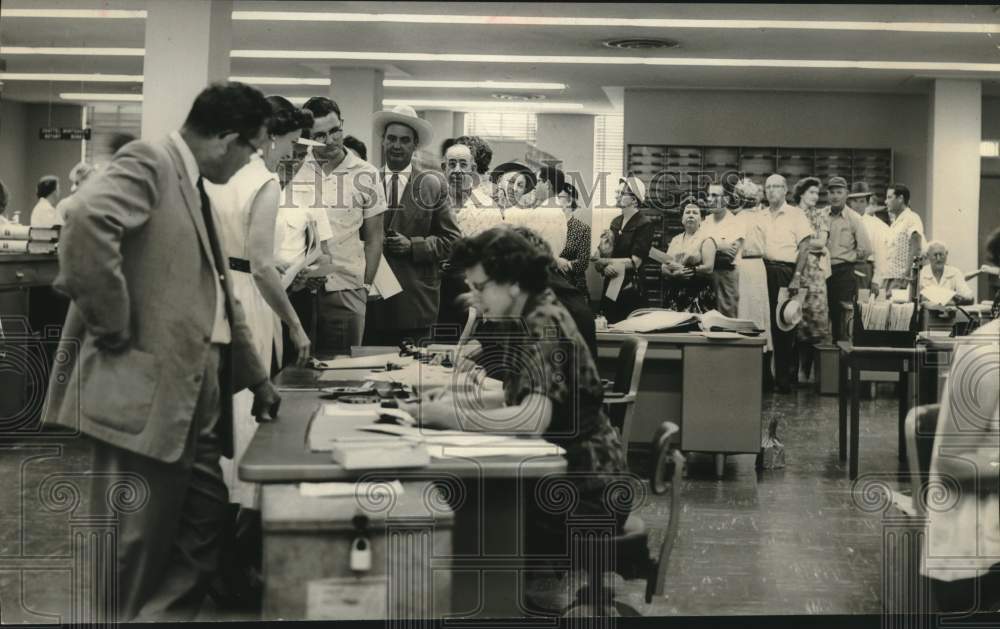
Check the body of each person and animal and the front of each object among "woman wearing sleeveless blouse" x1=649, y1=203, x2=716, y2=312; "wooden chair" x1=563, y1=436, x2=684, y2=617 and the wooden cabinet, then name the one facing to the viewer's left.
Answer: the wooden chair

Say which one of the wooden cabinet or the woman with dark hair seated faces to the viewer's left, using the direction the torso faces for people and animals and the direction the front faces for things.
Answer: the woman with dark hair seated

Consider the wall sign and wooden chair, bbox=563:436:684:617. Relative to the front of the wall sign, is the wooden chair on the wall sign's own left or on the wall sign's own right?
on the wall sign's own left

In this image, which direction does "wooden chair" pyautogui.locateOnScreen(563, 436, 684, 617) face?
to the viewer's left

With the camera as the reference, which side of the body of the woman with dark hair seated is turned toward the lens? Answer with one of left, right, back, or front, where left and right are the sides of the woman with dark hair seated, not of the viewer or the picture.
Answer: left

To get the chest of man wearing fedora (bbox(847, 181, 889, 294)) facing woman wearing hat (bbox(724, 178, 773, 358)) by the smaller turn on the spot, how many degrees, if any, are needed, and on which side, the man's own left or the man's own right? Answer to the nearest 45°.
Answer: approximately 90° to the man's own right

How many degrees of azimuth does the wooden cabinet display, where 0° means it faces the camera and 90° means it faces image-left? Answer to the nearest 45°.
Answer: approximately 0°

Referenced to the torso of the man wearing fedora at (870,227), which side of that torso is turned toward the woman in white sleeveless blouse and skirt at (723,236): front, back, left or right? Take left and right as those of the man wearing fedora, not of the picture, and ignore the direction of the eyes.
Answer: right

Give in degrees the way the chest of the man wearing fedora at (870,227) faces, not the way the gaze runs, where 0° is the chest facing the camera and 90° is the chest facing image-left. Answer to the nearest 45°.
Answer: approximately 45°
